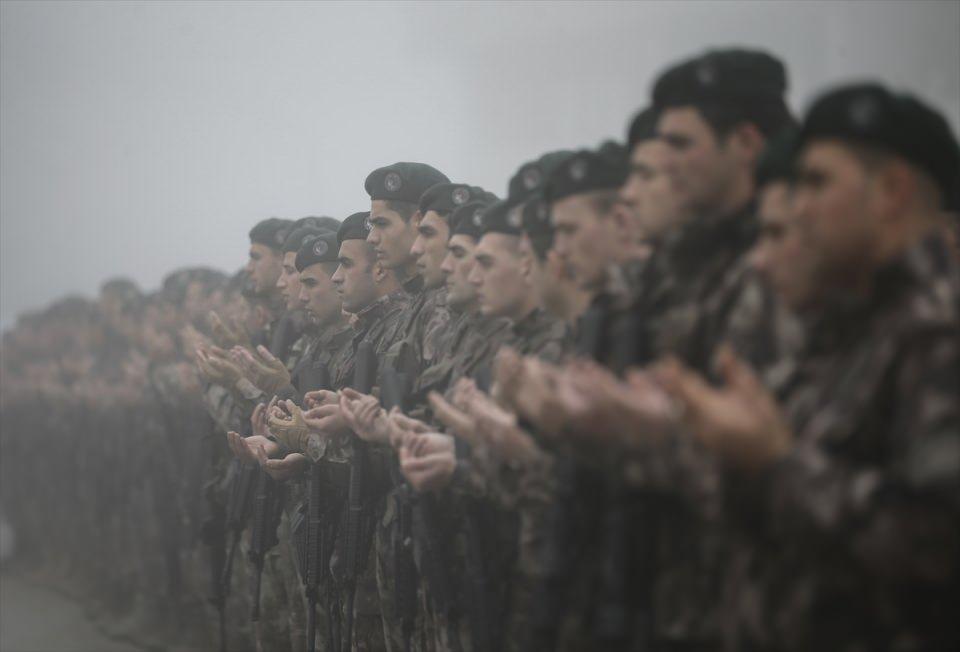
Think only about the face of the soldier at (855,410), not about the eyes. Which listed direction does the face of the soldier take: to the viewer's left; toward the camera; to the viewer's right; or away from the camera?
to the viewer's left

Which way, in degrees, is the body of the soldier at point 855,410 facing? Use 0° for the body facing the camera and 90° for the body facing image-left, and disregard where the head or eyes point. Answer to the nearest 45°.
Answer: approximately 90°
